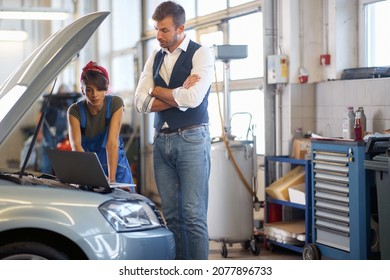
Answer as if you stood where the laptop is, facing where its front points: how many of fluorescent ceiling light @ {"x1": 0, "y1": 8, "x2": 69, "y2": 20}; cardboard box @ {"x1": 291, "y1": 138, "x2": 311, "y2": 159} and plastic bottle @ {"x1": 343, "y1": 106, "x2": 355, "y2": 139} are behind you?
0

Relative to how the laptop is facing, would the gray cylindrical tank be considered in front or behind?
in front

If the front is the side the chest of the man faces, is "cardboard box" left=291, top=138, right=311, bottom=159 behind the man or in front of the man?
behind

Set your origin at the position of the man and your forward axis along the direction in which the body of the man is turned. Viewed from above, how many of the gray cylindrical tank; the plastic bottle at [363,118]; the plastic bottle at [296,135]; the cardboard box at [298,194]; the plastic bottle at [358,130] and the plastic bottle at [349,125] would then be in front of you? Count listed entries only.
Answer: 0

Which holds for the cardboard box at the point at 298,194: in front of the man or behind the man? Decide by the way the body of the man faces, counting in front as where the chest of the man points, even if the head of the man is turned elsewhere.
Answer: behind

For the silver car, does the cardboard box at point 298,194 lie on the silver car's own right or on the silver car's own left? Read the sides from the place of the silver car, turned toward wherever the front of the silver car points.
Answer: on the silver car's own left

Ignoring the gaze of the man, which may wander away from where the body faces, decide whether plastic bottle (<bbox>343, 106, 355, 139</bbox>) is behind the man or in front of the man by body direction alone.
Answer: behind

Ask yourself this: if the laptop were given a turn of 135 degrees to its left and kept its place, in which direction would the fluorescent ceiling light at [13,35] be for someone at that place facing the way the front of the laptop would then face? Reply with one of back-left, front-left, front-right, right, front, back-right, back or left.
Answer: right

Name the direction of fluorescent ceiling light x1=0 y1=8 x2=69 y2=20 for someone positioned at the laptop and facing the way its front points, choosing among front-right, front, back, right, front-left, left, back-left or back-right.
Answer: front-left

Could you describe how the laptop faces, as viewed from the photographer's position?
facing away from the viewer and to the right of the viewer

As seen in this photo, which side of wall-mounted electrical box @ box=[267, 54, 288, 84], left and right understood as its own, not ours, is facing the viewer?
front

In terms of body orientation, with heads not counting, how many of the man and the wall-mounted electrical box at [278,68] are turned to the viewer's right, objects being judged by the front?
0

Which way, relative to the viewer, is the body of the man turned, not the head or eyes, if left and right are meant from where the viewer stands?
facing the viewer and to the left of the viewer
